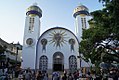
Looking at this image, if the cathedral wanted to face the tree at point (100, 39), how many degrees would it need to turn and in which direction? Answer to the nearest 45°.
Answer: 0° — it already faces it

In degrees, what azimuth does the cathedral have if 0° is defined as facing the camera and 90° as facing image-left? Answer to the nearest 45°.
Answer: approximately 0°
